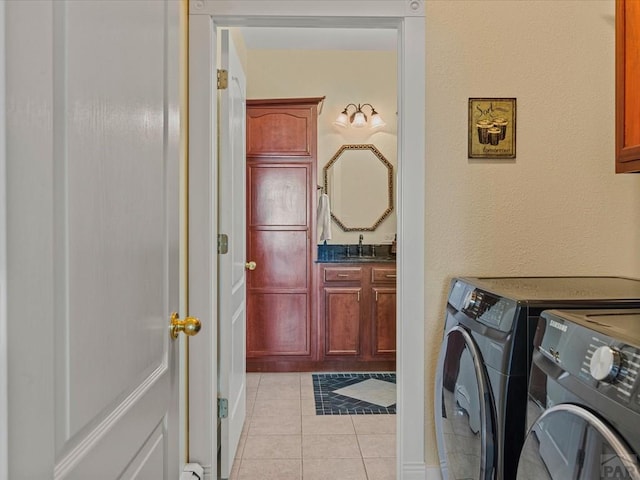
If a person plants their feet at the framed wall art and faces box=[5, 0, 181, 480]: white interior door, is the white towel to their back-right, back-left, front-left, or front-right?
back-right

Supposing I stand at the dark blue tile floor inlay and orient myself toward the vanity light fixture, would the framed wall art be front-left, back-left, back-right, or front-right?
back-right

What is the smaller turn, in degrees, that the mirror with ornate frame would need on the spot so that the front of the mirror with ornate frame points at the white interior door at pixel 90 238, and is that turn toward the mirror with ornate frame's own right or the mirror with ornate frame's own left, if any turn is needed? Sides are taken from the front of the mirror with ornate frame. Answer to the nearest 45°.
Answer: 0° — it already faces it
